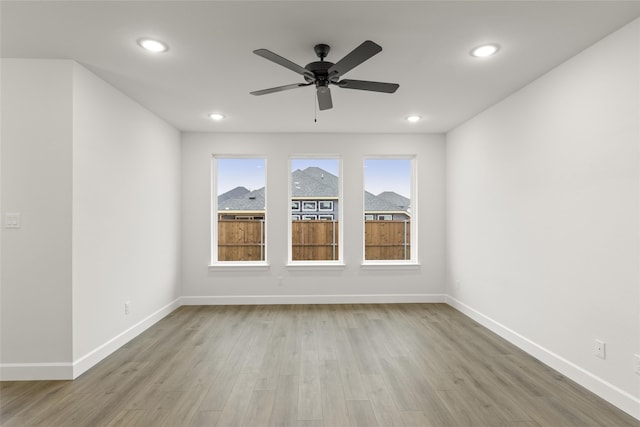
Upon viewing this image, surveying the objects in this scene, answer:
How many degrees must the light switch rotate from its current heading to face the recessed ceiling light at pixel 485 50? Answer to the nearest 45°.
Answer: approximately 45° to its left

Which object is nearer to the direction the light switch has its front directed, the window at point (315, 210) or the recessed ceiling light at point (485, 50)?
the recessed ceiling light

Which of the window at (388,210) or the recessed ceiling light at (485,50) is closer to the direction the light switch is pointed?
the recessed ceiling light

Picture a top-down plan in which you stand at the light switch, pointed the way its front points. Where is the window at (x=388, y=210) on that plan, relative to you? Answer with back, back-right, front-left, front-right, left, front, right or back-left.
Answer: left

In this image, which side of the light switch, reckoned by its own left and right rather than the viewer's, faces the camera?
front

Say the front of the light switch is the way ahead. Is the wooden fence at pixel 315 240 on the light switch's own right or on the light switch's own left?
on the light switch's own left

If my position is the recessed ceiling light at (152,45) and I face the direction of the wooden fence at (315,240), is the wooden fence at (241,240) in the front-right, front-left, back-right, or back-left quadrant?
front-left

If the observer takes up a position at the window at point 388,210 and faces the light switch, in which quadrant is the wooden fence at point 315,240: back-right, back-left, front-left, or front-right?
back-right

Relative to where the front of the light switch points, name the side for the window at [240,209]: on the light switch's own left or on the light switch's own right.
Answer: on the light switch's own left
